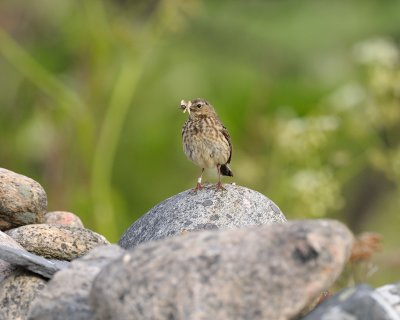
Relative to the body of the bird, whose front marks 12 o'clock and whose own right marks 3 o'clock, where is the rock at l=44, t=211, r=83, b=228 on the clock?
The rock is roughly at 2 o'clock from the bird.

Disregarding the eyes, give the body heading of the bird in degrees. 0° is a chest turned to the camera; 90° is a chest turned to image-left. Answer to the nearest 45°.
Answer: approximately 45°
